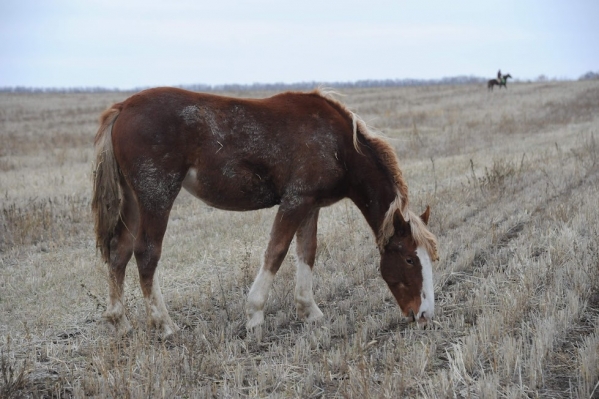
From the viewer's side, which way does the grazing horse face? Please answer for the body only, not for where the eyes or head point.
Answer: to the viewer's right
